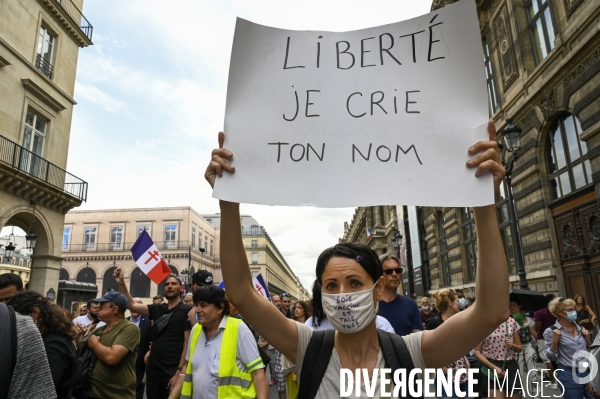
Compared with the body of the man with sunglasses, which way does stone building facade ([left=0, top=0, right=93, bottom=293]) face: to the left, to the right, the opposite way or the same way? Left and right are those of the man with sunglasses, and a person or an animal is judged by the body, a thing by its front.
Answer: to the left

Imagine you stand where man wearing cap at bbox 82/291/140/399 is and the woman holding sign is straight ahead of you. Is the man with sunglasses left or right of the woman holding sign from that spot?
left

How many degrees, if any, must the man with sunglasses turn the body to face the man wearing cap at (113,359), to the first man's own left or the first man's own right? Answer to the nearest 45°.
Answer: approximately 45° to the first man's own right

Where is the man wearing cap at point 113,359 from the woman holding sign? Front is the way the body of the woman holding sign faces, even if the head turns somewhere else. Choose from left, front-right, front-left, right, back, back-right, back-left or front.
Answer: back-right

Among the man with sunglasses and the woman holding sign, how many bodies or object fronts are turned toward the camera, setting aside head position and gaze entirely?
2

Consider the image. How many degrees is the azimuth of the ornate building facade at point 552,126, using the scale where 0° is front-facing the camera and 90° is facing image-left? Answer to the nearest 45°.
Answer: approximately 45°

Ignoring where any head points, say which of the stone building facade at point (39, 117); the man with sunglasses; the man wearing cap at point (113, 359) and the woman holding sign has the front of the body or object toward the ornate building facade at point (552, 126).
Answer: the stone building facade

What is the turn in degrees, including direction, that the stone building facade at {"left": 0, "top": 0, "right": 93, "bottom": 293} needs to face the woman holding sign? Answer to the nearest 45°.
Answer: approximately 45° to its right
